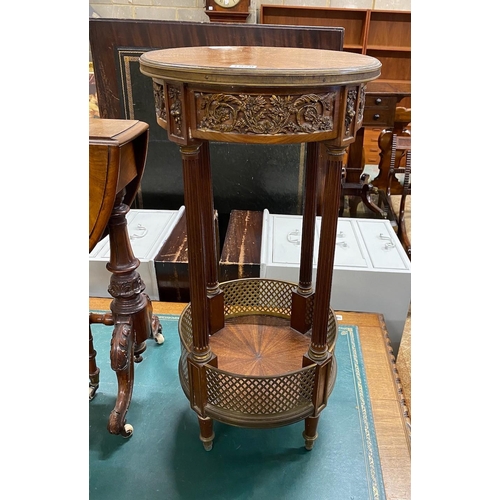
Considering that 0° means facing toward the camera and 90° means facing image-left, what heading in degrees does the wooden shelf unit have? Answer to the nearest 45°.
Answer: approximately 0°

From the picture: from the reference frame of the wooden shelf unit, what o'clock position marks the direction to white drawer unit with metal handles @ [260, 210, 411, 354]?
The white drawer unit with metal handles is roughly at 12 o'clock from the wooden shelf unit.

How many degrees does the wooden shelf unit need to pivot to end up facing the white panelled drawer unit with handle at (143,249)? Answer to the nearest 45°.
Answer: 0° — it already faces it

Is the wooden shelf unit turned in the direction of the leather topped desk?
yes

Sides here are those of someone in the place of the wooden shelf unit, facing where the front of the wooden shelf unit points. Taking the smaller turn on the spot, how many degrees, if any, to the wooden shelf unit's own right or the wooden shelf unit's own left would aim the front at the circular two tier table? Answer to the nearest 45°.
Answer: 0° — it already faces it
